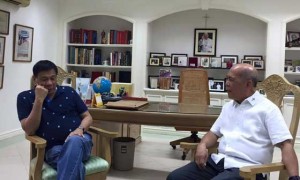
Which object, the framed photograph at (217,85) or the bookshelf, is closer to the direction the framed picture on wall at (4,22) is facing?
the framed photograph

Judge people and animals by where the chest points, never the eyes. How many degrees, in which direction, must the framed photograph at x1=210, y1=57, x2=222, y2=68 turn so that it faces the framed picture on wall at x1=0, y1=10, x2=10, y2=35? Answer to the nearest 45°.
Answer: approximately 45° to its right

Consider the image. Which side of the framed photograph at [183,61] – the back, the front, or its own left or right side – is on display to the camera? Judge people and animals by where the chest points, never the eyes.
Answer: front

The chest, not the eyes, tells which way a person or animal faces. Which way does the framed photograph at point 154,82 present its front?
toward the camera

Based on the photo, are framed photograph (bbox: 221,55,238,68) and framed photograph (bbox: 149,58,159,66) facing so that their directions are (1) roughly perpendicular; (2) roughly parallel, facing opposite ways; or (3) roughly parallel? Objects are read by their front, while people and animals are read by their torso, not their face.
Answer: roughly parallel

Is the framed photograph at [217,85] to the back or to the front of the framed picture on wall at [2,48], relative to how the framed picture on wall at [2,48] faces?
to the front

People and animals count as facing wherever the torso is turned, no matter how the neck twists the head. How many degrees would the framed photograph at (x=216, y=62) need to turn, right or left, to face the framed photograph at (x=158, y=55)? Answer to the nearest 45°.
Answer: approximately 90° to its right

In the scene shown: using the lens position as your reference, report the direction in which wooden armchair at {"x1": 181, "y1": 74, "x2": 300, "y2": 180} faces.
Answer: facing the viewer and to the left of the viewer

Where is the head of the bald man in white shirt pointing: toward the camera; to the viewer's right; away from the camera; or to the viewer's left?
to the viewer's left

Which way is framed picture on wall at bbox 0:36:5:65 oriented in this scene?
to the viewer's right

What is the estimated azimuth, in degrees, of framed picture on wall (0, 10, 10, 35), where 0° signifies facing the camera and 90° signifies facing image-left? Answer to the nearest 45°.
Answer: approximately 315°

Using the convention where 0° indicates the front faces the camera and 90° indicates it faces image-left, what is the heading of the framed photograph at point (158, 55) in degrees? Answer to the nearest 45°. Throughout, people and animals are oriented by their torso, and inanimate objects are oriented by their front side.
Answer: approximately 0°

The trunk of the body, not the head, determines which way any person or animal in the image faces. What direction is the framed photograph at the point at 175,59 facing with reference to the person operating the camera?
facing the viewer
